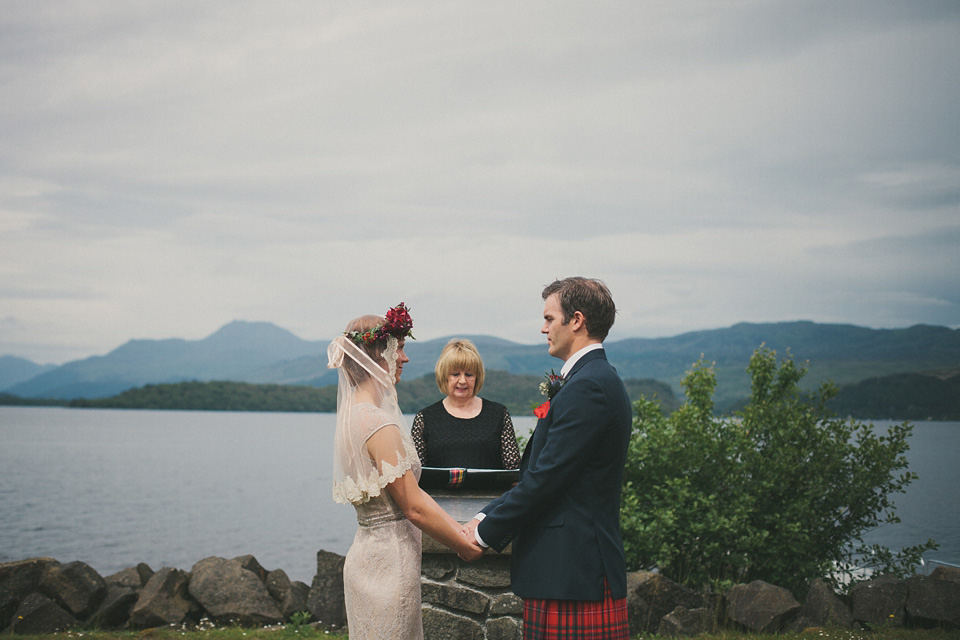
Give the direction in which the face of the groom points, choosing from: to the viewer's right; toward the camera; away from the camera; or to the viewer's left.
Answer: to the viewer's left

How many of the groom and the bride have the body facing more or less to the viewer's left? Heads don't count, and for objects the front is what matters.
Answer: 1

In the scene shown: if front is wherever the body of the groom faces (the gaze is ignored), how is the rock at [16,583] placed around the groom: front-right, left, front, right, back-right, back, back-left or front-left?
front-right

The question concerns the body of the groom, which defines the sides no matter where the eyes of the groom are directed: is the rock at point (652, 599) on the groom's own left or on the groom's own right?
on the groom's own right

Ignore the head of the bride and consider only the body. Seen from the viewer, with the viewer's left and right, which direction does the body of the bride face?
facing to the right of the viewer

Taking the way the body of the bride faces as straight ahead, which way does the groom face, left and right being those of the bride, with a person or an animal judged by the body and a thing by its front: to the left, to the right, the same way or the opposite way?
the opposite way

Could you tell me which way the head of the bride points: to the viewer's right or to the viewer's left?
to the viewer's right

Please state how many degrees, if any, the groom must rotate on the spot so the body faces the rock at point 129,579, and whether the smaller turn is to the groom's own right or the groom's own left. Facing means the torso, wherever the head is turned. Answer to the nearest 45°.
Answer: approximately 45° to the groom's own right

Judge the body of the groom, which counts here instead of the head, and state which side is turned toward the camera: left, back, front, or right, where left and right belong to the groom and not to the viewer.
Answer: left
